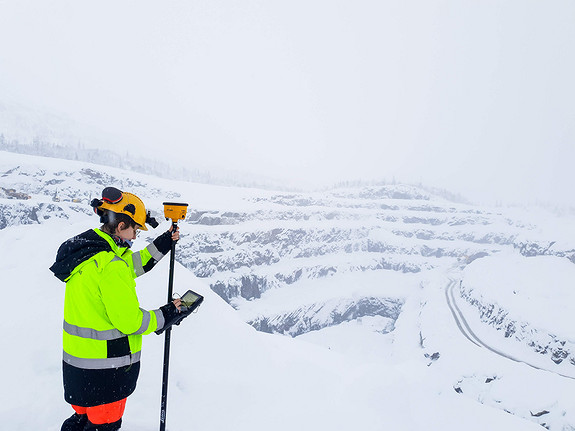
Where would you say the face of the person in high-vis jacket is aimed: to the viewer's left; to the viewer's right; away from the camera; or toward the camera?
to the viewer's right

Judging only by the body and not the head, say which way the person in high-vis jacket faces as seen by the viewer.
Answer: to the viewer's right
